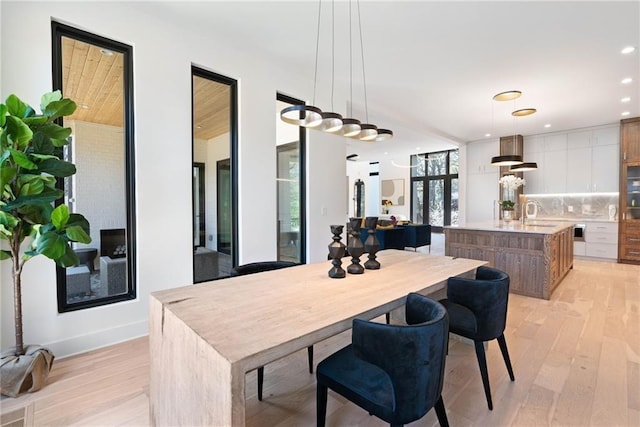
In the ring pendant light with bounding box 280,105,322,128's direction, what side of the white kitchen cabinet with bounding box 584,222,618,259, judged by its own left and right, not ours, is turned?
front

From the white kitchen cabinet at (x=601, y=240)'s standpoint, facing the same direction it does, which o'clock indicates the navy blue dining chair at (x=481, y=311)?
The navy blue dining chair is roughly at 12 o'clock from the white kitchen cabinet.

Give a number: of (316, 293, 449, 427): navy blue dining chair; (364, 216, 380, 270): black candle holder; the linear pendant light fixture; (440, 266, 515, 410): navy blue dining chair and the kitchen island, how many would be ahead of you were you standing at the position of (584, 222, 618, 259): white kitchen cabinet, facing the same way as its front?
5

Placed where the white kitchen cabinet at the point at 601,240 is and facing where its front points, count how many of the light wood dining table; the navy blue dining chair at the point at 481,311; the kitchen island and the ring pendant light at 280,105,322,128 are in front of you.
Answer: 4

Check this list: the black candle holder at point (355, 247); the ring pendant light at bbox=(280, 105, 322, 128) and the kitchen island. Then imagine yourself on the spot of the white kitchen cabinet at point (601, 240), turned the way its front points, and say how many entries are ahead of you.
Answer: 3

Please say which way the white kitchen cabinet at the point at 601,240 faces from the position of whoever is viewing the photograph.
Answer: facing the viewer

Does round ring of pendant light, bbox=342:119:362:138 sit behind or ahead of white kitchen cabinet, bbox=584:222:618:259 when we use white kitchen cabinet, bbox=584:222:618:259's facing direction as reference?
ahead

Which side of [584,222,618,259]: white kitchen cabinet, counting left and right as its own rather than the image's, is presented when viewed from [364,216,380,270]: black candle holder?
front
